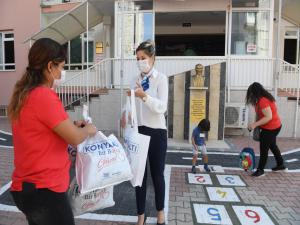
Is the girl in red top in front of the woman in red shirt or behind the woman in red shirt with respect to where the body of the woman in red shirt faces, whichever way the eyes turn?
in front

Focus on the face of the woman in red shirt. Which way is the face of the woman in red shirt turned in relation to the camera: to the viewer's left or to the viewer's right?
to the viewer's right

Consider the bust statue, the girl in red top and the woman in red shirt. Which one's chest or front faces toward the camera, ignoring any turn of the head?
the bust statue

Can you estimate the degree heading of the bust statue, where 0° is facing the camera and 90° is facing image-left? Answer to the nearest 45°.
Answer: approximately 0°

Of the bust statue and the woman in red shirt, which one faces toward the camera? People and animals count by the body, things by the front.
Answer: the bust statue

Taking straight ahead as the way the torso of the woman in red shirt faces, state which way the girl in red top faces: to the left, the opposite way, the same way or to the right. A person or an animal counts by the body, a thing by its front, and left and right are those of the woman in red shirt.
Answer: the opposite way

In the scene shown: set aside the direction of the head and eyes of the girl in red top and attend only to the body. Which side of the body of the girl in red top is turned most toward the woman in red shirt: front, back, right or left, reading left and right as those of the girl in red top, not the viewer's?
left

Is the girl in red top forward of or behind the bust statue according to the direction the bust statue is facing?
forward

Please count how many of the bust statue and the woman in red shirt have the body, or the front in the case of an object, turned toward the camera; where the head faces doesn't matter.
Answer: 1
